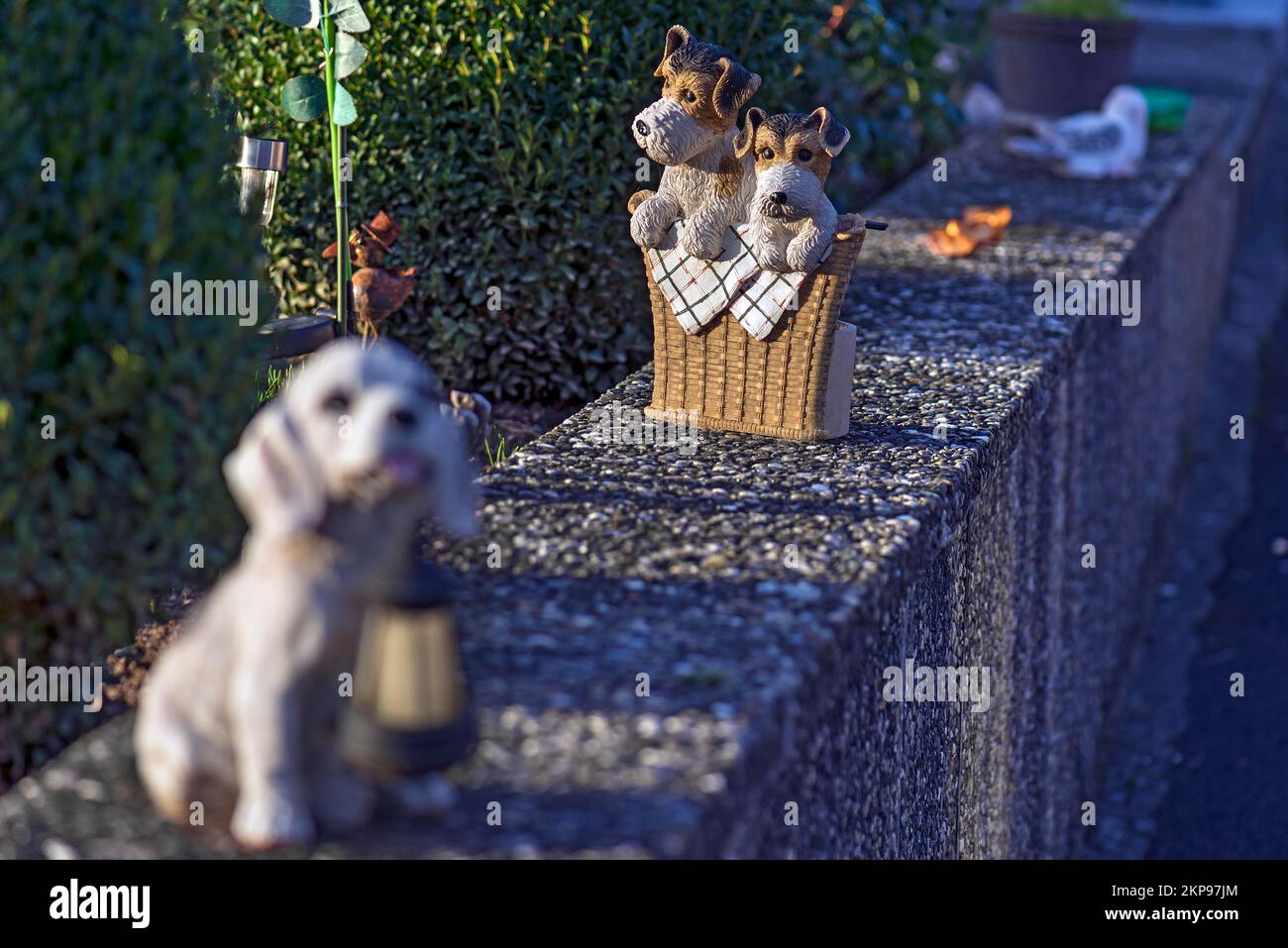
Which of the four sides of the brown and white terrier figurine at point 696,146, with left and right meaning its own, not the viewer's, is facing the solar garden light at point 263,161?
right

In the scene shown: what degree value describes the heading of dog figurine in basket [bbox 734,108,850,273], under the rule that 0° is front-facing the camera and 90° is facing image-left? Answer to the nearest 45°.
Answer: approximately 0°

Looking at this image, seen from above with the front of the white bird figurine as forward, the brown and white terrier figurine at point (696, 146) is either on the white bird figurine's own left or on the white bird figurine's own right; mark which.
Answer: on the white bird figurine's own right

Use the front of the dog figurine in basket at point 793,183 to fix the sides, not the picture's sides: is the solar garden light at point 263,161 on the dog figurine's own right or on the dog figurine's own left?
on the dog figurine's own right

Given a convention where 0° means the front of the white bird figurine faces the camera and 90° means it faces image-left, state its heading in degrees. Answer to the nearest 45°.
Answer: approximately 270°

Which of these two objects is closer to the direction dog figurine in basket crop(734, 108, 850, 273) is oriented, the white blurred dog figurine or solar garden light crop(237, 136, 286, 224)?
the white blurred dog figurine

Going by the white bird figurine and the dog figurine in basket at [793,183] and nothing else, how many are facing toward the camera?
1

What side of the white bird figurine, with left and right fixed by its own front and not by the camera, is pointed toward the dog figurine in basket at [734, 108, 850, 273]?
right

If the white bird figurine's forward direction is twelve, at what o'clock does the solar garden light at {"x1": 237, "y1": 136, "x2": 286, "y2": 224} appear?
The solar garden light is roughly at 4 o'clock from the white bird figurine.
